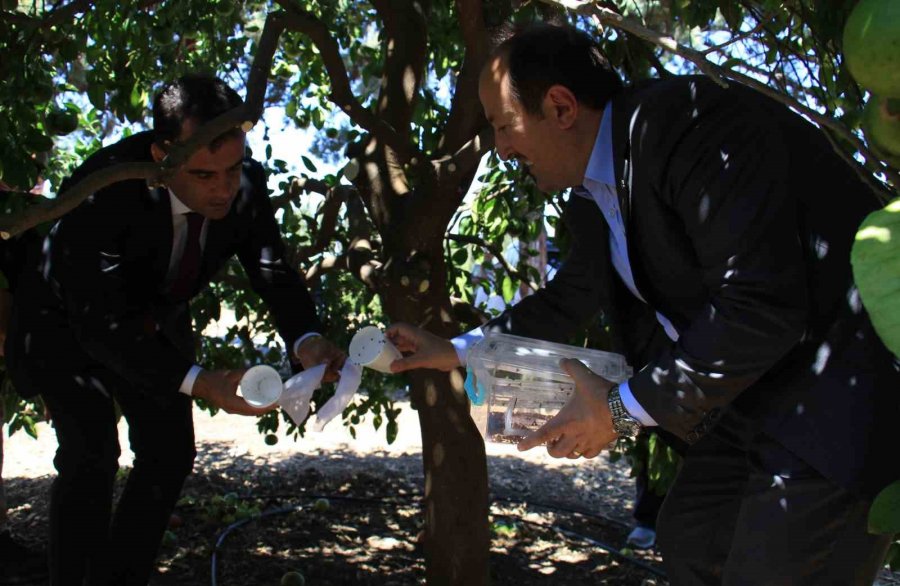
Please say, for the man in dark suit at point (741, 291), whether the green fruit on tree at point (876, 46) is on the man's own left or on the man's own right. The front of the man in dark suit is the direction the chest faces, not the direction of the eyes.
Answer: on the man's own left

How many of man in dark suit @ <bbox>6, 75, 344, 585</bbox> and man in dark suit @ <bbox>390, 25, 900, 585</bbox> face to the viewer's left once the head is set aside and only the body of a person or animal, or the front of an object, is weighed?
1

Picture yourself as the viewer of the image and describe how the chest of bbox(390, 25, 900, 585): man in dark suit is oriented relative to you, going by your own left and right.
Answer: facing to the left of the viewer

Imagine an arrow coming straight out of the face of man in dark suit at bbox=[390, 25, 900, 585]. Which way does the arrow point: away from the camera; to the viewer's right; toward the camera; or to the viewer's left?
to the viewer's left

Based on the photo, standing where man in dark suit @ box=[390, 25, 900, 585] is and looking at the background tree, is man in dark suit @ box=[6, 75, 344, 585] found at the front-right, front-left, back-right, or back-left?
front-left

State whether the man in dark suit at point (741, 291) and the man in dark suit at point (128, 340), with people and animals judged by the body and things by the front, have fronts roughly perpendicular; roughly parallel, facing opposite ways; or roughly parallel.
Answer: roughly parallel, facing opposite ways

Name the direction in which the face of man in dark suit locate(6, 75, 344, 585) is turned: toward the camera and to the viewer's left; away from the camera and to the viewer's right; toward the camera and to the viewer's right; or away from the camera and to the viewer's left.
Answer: toward the camera and to the viewer's right

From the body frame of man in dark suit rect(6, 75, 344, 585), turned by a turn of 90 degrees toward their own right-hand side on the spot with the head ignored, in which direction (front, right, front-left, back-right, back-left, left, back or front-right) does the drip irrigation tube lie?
back

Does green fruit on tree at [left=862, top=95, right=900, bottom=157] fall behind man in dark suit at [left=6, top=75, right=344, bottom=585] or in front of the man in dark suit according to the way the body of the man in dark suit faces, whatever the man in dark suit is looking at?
in front

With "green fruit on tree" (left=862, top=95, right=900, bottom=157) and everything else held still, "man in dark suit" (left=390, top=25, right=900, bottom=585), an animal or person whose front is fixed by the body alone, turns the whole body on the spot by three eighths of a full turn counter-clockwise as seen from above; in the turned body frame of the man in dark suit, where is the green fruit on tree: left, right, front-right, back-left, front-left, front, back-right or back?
front-right

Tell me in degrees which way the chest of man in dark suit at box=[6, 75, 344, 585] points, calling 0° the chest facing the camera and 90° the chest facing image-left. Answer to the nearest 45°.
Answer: approximately 315°

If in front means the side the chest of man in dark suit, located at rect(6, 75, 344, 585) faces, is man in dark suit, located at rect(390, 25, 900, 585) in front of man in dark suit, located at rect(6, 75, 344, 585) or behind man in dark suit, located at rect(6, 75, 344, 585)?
in front
